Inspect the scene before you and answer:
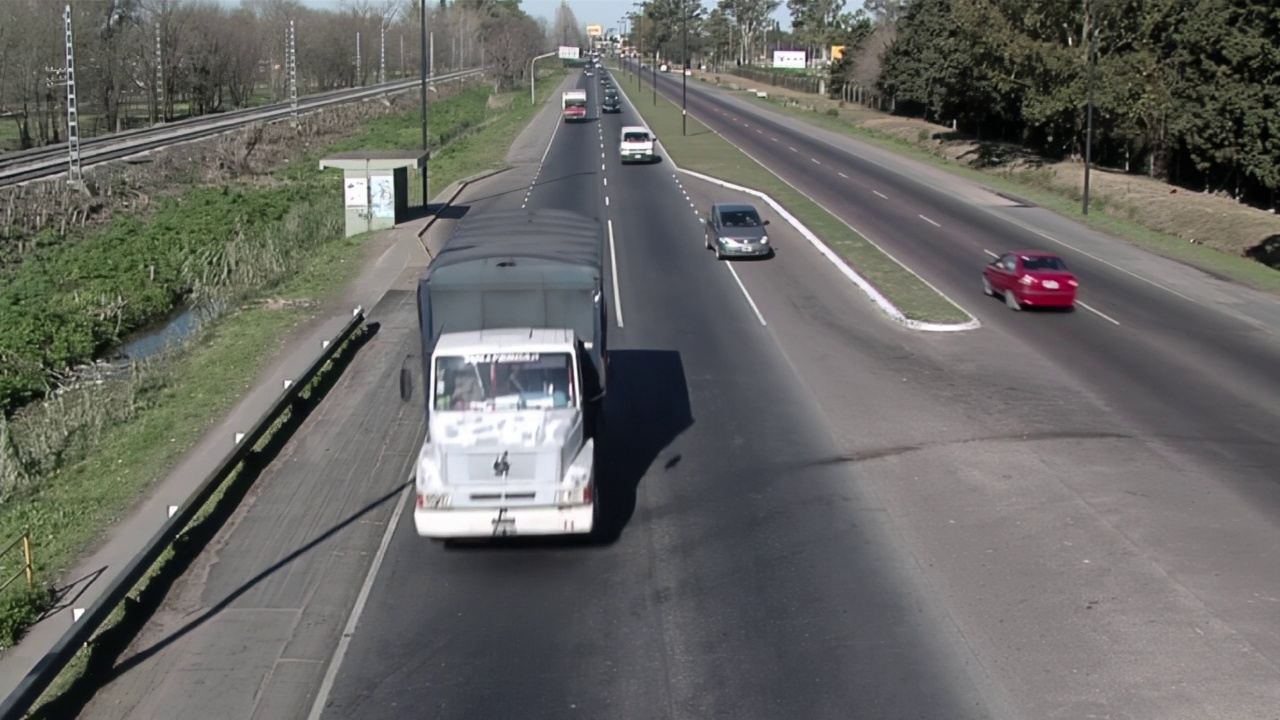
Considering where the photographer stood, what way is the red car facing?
facing away from the viewer and to the left of the viewer

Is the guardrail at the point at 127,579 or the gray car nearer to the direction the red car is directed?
the gray car

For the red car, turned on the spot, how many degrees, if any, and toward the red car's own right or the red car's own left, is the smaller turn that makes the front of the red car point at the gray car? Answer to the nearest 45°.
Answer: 0° — it already faces it

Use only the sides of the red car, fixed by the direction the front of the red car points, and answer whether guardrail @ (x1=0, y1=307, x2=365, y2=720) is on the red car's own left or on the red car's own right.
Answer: on the red car's own left
